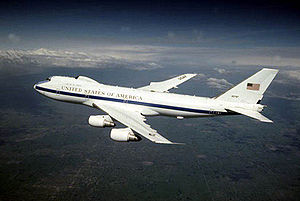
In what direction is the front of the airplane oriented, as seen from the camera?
facing to the left of the viewer
